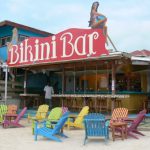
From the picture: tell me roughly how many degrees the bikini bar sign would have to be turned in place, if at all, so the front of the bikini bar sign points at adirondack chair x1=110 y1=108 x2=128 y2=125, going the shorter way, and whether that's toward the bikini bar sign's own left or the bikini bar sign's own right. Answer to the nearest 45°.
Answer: approximately 90° to the bikini bar sign's own left

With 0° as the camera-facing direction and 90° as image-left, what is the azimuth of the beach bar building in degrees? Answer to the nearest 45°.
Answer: approximately 45°

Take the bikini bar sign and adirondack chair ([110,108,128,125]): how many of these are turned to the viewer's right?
0

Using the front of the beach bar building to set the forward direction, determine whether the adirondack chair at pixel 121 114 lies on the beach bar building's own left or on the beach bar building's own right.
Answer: on the beach bar building's own left

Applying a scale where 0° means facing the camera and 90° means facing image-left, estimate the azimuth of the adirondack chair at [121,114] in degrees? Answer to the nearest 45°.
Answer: approximately 45°

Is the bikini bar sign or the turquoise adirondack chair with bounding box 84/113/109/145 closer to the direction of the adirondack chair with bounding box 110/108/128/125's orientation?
the turquoise adirondack chair

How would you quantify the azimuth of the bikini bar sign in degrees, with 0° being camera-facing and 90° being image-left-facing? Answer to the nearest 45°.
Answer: approximately 45°

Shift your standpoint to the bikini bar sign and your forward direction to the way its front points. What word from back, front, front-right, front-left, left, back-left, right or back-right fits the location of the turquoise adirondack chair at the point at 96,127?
front-left

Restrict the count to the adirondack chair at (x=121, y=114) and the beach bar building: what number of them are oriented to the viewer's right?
0

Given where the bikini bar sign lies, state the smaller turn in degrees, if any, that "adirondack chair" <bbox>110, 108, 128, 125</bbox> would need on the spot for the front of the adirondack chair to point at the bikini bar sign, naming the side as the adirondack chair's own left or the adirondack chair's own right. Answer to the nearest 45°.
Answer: approximately 90° to the adirondack chair's own right

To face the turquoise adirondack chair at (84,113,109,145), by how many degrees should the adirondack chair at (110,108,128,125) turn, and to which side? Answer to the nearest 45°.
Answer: approximately 45° to its left
